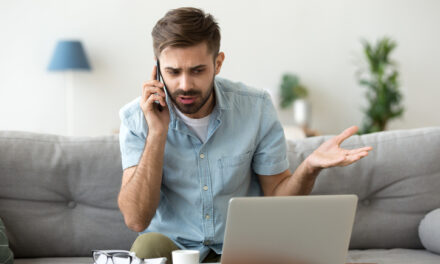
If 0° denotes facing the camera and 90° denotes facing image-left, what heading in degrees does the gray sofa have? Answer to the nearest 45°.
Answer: approximately 0°

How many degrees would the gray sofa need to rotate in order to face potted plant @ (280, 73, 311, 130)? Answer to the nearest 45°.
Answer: approximately 180°

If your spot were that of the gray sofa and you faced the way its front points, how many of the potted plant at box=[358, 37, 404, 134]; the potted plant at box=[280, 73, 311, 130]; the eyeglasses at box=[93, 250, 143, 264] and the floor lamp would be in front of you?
1

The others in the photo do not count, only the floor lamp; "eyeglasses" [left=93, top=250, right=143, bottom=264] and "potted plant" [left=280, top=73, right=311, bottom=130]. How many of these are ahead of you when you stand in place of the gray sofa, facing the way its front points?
1

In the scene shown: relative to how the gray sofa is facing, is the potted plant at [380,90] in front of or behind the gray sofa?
behind

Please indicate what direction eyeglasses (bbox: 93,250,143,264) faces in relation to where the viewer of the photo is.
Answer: facing the viewer and to the left of the viewer

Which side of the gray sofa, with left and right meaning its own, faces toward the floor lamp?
back

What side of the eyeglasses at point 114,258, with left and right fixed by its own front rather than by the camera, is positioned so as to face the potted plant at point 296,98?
back

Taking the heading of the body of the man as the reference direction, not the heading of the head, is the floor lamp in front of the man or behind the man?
behind

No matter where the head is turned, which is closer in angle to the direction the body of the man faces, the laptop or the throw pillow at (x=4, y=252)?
the laptop

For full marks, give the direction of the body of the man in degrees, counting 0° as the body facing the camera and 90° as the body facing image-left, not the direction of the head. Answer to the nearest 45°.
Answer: approximately 0°
